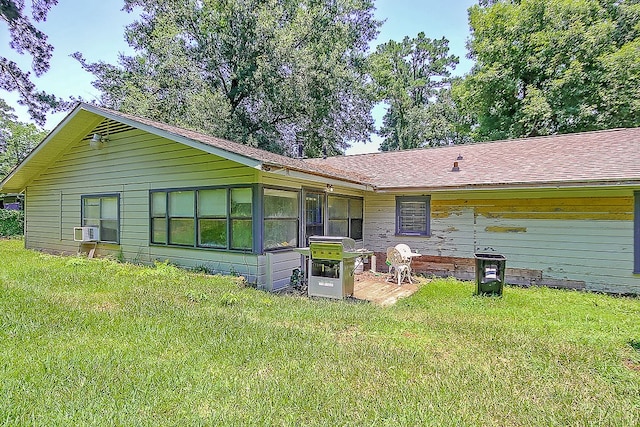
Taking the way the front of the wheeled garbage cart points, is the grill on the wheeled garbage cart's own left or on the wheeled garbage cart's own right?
on the wheeled garbage cart's own right

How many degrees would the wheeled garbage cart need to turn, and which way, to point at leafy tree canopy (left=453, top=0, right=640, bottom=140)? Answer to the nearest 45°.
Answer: approximately 180°

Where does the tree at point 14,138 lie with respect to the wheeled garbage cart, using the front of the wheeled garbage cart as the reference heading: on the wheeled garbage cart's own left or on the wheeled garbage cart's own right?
on the wheeled garbage cart's own right

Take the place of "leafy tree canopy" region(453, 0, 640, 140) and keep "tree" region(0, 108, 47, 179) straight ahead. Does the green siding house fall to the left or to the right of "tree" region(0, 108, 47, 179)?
left

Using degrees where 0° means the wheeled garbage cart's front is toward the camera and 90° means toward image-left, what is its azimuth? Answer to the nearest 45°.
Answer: approximately 0°

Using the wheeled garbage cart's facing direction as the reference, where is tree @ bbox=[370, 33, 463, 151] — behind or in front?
behind
